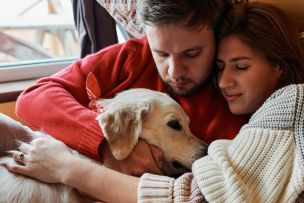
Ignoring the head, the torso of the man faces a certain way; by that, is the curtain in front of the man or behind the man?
behind

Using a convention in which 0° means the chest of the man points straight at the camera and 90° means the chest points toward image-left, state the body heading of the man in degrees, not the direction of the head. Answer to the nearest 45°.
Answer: approximately 0°

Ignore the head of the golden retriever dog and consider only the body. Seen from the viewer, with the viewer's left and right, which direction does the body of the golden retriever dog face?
facing to the right of the viewer

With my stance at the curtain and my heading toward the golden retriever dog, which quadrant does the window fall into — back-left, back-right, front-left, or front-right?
back-right

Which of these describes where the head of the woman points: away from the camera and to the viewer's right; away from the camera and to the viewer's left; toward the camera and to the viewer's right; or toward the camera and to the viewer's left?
toward the camera and to the viewer's left

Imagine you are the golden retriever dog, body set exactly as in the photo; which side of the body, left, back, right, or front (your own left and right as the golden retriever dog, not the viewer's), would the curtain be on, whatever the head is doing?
left
